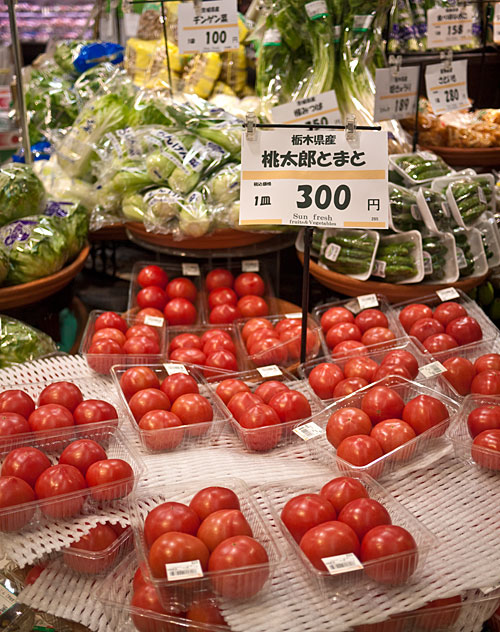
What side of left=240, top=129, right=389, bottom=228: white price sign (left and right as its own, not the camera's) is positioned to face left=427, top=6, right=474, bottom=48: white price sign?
back

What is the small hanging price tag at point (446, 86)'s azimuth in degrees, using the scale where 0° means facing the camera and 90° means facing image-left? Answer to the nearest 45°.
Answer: approximately 0°

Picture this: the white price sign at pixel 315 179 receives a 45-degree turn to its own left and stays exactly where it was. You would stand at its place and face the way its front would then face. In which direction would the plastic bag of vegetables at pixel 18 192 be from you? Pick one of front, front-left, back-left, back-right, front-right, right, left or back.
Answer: back

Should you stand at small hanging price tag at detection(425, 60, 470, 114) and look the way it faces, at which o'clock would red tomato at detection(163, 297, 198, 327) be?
The red tomato is roughly at 1 o'clock from the small hanging price tag.
